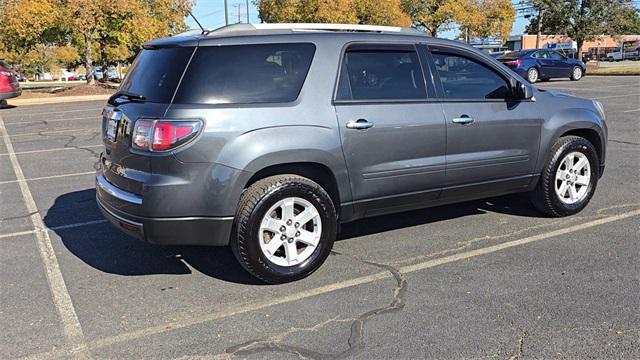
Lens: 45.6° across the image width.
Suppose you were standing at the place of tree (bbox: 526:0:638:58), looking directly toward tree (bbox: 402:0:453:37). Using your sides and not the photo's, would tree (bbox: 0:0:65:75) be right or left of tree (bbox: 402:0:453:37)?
left

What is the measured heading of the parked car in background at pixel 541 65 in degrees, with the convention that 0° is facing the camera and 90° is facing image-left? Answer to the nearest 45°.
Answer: approximately 225°

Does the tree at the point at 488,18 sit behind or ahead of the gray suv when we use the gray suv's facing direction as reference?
ahead

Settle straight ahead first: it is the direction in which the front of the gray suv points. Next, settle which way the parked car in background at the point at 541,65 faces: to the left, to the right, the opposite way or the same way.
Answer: the same way

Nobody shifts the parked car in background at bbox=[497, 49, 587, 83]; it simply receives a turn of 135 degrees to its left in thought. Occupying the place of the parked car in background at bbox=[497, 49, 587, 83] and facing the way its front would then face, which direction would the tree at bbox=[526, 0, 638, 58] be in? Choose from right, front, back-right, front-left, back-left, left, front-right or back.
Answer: right

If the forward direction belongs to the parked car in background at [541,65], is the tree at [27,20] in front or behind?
behind
